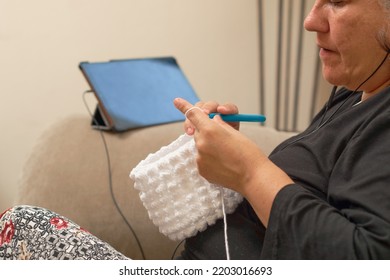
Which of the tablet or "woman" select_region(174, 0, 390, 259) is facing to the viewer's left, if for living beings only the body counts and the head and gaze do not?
the woman

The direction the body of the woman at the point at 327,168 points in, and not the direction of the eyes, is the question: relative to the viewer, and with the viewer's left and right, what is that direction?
facing to the left of the viewer

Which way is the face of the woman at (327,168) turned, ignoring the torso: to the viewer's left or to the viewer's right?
to the viewer's left

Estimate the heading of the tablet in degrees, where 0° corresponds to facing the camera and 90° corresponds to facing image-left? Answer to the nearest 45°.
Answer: approximately 315°

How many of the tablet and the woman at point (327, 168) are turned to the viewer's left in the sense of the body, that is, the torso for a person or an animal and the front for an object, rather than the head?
1
